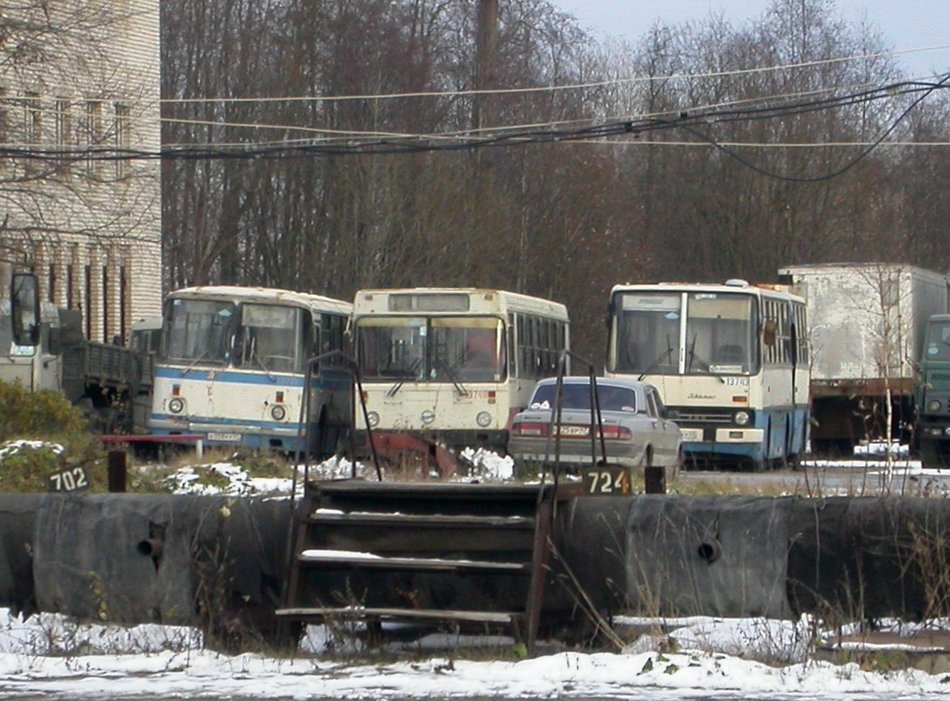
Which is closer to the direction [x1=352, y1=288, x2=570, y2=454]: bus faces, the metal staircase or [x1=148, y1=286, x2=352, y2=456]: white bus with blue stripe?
the metal staircase

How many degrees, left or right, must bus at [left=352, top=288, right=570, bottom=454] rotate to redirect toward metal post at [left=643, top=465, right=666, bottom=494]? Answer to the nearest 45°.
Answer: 0° — it already faces it

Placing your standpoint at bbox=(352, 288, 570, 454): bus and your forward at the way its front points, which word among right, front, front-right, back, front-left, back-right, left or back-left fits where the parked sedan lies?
front-left

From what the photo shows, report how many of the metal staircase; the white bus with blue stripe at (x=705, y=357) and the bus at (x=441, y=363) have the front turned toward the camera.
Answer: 3

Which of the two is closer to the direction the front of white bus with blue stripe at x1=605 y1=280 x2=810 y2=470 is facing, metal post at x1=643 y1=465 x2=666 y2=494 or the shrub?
the metal post

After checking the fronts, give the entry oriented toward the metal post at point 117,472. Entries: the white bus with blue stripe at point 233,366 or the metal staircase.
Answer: the white bus with blue stripe

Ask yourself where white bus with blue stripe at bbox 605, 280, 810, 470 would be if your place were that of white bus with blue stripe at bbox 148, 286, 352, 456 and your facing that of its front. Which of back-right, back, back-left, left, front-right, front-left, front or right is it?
left

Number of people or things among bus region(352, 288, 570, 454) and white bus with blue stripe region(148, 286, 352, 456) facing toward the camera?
2

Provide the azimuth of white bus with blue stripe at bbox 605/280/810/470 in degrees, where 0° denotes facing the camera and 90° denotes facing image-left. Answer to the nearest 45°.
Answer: approximately 0°

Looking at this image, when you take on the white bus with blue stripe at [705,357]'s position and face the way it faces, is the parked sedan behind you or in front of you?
in front

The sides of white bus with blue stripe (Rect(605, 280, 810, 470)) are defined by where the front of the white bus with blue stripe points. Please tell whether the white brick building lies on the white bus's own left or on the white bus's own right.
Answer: on the white bus's own right
